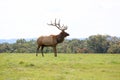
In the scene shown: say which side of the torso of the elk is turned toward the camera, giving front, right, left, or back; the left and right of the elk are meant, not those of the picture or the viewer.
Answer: right
